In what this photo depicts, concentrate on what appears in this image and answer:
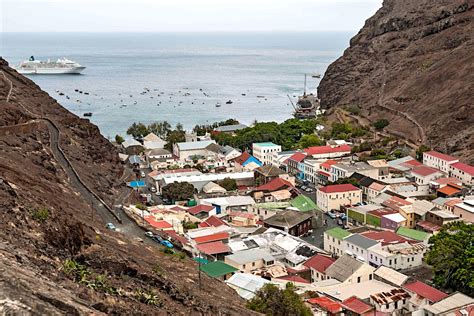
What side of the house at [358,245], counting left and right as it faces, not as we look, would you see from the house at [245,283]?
front

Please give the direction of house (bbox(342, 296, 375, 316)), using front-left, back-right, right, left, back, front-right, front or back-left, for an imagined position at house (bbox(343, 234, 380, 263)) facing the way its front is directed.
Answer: front-left

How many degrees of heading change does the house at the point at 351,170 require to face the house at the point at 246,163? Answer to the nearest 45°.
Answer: approximately 90° to its right

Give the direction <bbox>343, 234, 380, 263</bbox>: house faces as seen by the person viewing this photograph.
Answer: facing the viewer and to the left of the viewer

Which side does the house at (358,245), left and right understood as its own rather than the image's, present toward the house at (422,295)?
left

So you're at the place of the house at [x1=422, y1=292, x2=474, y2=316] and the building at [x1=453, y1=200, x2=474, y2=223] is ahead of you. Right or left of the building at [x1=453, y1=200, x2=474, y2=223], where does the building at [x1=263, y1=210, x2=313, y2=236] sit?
left

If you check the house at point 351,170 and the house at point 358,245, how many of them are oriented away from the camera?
0

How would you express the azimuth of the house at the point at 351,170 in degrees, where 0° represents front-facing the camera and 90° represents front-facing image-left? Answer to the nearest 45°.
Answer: approximately 45°

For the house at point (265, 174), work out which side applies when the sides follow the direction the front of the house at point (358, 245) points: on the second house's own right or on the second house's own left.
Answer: on the second house's own right
